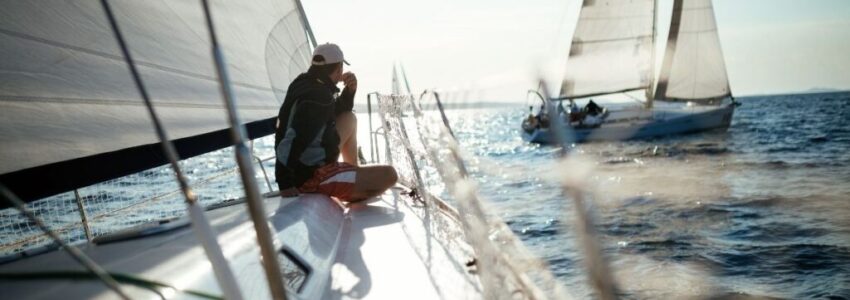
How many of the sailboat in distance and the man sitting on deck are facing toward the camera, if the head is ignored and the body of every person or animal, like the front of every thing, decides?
0

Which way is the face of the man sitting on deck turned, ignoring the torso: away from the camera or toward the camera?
away from the camera

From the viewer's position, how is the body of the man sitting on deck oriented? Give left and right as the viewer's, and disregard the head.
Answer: facing away from the viewer and to the right of the viewer

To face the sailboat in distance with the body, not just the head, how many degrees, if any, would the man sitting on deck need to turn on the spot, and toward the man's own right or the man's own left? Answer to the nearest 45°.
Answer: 0° — they already face it
